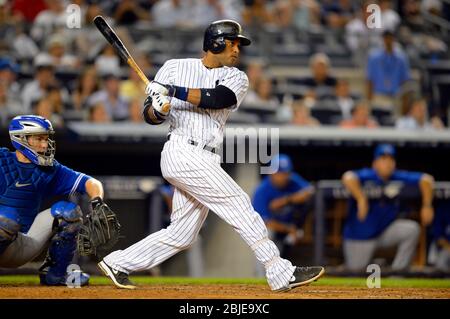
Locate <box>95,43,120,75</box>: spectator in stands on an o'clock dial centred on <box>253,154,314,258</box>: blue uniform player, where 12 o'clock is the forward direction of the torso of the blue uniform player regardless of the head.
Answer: The spectator in stands is roughly at 4 o'clock from the blue uniform player.

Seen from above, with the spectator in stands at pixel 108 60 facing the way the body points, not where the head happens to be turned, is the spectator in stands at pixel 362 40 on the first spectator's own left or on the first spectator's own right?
on the first spectator's own left

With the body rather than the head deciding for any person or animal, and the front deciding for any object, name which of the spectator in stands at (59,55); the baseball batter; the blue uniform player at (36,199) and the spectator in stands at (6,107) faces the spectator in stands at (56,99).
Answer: the spectator in stands at (59,55)

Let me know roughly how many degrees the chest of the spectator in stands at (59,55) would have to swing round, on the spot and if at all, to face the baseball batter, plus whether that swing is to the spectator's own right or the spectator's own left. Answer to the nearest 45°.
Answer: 0° — they already face them

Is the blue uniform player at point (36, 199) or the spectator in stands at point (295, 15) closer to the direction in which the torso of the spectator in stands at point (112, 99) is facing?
the blue uniform player

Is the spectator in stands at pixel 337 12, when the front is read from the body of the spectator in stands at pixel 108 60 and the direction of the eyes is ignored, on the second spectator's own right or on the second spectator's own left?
on the second spectator's own left

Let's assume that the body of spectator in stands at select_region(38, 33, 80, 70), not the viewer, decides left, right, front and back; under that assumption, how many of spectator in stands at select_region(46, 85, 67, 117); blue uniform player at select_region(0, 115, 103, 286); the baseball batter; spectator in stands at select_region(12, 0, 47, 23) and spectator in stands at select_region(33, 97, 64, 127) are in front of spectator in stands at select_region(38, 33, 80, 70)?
4

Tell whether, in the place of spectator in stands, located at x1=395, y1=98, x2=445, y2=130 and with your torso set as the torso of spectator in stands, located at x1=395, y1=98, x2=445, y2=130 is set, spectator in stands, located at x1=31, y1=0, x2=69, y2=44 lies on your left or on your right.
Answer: on your right
